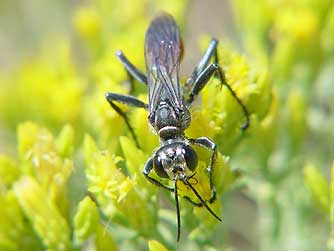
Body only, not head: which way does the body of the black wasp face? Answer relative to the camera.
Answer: toward the camera
